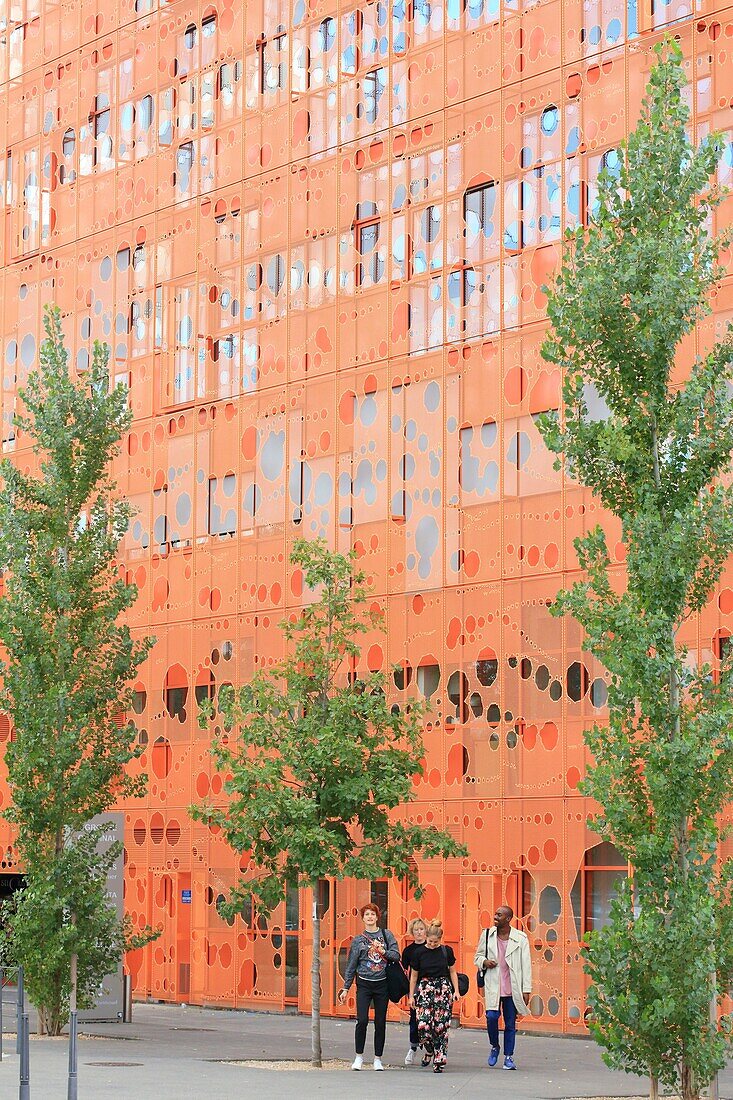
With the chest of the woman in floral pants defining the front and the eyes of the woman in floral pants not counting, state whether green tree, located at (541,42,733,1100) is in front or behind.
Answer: in front

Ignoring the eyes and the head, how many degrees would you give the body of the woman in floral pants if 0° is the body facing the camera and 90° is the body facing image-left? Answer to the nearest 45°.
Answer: approximately 0°

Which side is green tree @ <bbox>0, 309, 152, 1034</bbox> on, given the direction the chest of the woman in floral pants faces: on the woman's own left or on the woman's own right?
on the woman's own right

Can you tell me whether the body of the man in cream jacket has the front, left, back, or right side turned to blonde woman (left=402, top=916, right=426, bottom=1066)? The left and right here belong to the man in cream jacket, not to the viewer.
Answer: right

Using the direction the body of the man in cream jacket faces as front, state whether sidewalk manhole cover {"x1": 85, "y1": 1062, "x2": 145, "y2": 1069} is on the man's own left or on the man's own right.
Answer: on the man's own right

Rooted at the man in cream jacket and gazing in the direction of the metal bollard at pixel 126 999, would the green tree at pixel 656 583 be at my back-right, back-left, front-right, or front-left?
back-left

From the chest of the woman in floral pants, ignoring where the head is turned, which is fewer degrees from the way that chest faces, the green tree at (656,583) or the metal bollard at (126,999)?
the green tree

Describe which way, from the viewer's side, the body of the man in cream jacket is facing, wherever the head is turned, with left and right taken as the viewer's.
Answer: facing the viewer
